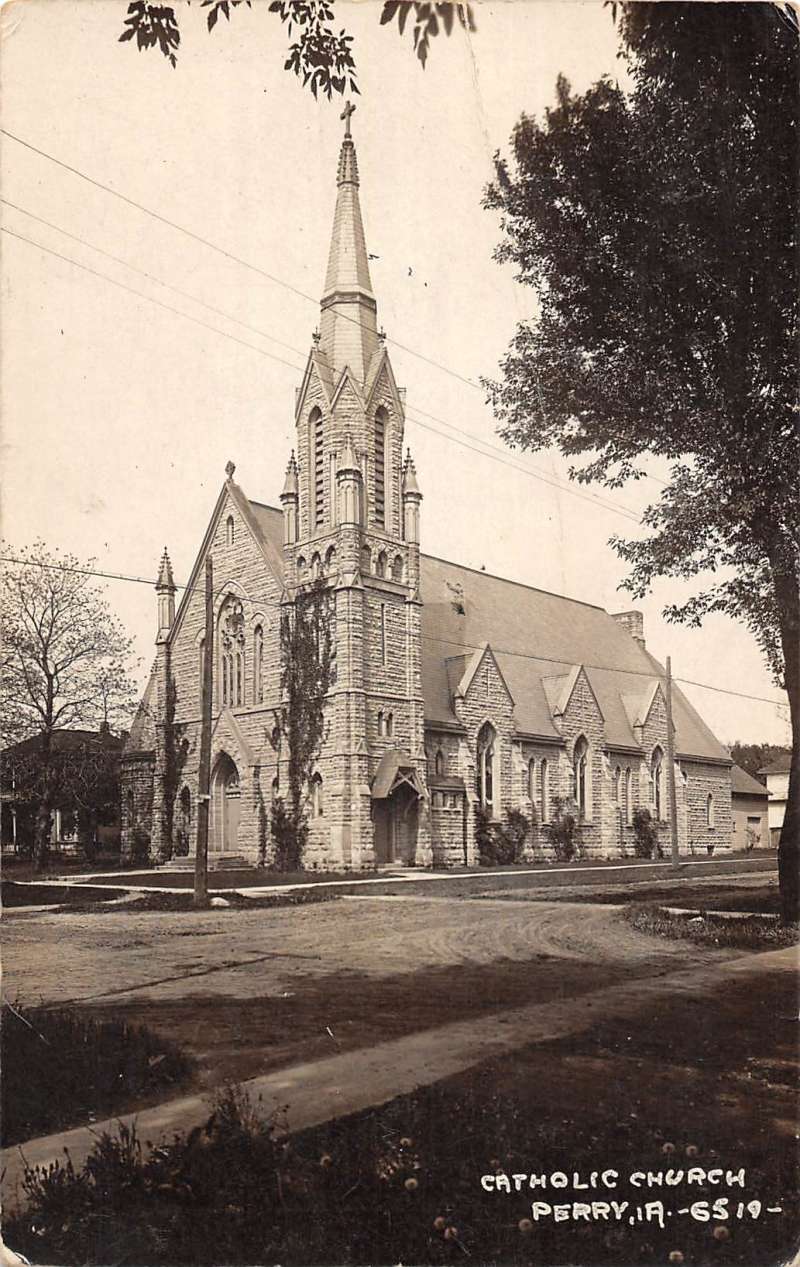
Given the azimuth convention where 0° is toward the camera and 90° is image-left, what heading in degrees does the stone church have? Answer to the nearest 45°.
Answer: approximately 45°

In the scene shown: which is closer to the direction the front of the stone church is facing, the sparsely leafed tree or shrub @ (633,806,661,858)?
the sparsely leafed tree

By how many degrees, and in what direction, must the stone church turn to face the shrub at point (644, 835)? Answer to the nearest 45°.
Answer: approximately 135° to its left
